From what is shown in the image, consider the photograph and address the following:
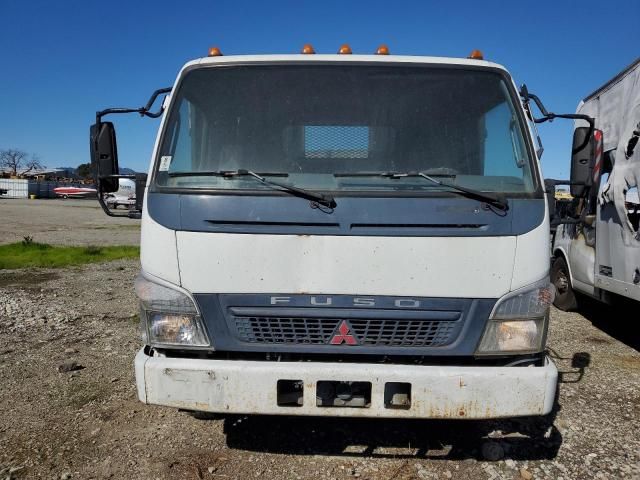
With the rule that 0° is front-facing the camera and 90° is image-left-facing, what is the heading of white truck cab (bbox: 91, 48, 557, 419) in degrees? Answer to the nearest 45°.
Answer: approximately 0°

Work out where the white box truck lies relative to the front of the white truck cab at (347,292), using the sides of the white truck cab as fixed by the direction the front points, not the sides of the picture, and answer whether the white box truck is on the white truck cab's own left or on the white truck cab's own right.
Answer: on the white truck cab's own left
